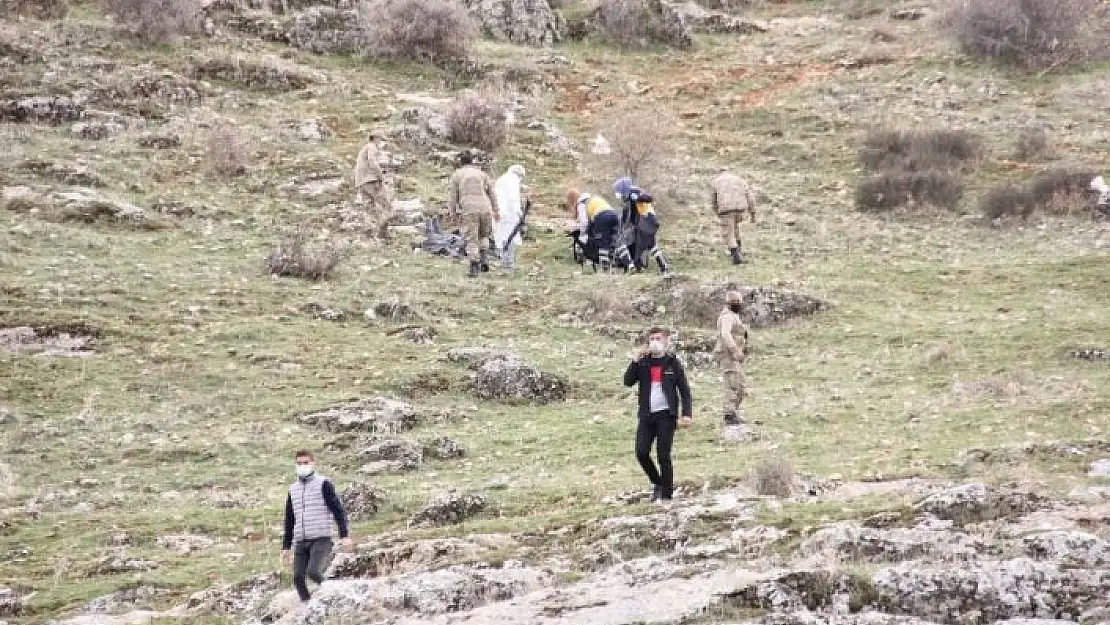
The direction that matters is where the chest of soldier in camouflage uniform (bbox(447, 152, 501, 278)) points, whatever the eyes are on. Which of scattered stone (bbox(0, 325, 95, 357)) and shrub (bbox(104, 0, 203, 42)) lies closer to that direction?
the shrub

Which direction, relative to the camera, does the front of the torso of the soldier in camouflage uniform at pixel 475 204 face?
away from the camera

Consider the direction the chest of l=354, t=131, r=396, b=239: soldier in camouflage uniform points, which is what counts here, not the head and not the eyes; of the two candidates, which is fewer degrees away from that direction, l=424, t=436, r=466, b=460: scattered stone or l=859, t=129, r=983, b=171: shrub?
the shrub

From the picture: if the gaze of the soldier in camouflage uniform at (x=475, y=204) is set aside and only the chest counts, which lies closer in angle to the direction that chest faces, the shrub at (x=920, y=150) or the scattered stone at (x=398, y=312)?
the shrub

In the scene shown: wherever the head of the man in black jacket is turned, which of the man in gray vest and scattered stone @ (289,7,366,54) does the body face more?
the man in gray vest

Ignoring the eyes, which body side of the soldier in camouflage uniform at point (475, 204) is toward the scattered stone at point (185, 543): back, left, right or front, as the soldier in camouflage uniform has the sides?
back

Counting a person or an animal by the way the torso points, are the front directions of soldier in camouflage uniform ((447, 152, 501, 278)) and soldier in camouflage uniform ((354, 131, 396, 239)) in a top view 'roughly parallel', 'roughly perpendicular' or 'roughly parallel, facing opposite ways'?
roughly perpendicular

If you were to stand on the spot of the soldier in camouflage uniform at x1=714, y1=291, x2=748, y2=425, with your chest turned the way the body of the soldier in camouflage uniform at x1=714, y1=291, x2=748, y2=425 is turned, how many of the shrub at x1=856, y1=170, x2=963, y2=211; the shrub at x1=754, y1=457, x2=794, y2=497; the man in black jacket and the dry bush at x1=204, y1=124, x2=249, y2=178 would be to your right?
2

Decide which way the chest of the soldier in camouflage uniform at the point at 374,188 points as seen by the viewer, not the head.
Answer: to the viewer's right

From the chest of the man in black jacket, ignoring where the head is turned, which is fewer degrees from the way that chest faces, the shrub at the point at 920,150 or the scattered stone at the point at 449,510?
the scattered stone

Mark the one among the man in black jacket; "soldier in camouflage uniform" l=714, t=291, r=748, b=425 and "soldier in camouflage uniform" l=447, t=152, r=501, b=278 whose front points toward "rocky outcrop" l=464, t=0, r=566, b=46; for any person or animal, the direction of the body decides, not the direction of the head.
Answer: "soldier in camouflage uniform" l=447, t=152, r=501, b=278
